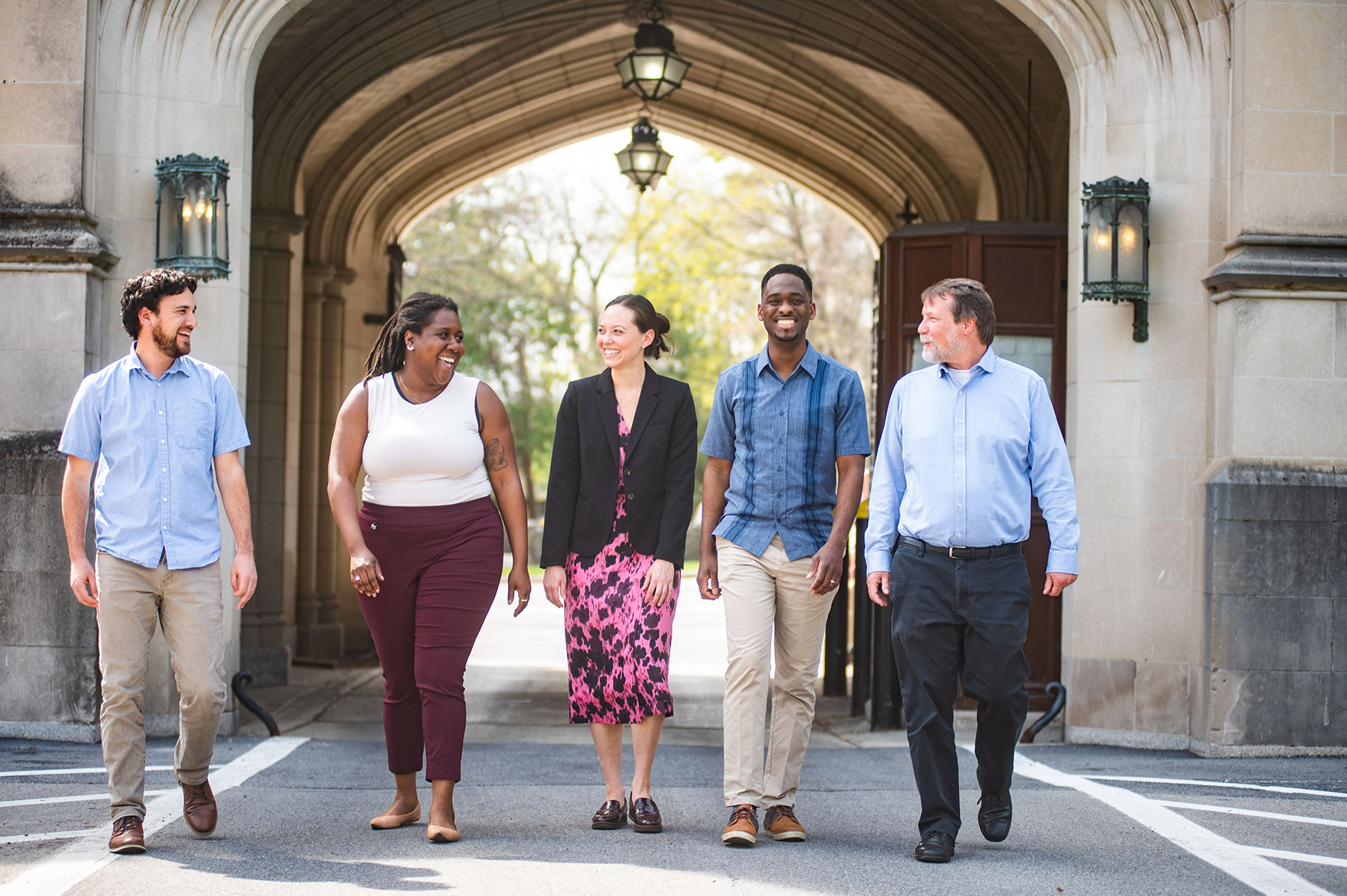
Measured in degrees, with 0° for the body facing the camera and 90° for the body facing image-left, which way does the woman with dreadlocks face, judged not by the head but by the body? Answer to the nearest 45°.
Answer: approximately 0°

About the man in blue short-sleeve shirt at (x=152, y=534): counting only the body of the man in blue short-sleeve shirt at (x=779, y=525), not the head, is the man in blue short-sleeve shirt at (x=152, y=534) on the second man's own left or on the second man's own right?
on the second man's own right

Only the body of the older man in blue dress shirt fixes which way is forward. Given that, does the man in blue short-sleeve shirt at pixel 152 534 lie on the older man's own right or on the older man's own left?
on the older man's own right

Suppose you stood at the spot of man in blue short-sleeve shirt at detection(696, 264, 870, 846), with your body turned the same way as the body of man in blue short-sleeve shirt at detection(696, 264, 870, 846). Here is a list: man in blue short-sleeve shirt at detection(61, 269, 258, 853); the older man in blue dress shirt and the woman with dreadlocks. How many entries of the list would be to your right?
2

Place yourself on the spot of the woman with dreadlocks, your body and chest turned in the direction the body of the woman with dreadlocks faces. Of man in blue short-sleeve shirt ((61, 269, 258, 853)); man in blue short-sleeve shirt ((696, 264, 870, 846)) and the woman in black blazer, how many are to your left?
2

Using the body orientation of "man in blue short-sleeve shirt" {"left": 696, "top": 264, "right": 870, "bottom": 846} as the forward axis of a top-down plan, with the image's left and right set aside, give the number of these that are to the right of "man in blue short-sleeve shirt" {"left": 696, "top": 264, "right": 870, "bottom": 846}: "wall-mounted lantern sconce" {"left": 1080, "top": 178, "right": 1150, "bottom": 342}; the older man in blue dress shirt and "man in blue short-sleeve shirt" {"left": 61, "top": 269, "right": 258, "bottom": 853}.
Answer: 1

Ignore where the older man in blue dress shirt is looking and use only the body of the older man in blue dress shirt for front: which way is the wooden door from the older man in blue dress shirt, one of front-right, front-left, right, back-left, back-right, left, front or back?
back

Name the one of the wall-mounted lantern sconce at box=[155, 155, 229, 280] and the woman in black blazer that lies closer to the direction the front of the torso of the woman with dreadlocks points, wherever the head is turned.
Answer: the woman in black blazer
